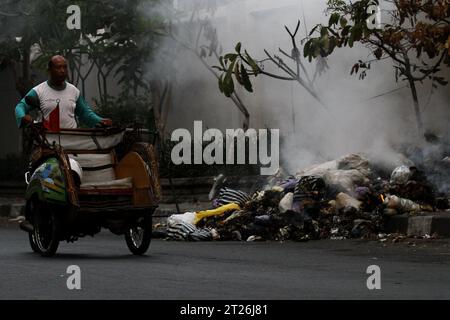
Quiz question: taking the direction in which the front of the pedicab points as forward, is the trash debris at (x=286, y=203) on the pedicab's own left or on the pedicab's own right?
on the pedicab's own left

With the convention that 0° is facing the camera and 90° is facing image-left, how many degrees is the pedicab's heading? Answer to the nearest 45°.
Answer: approximately 315°

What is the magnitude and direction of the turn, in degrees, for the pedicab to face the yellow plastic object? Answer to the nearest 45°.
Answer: approximately 90° to its left
